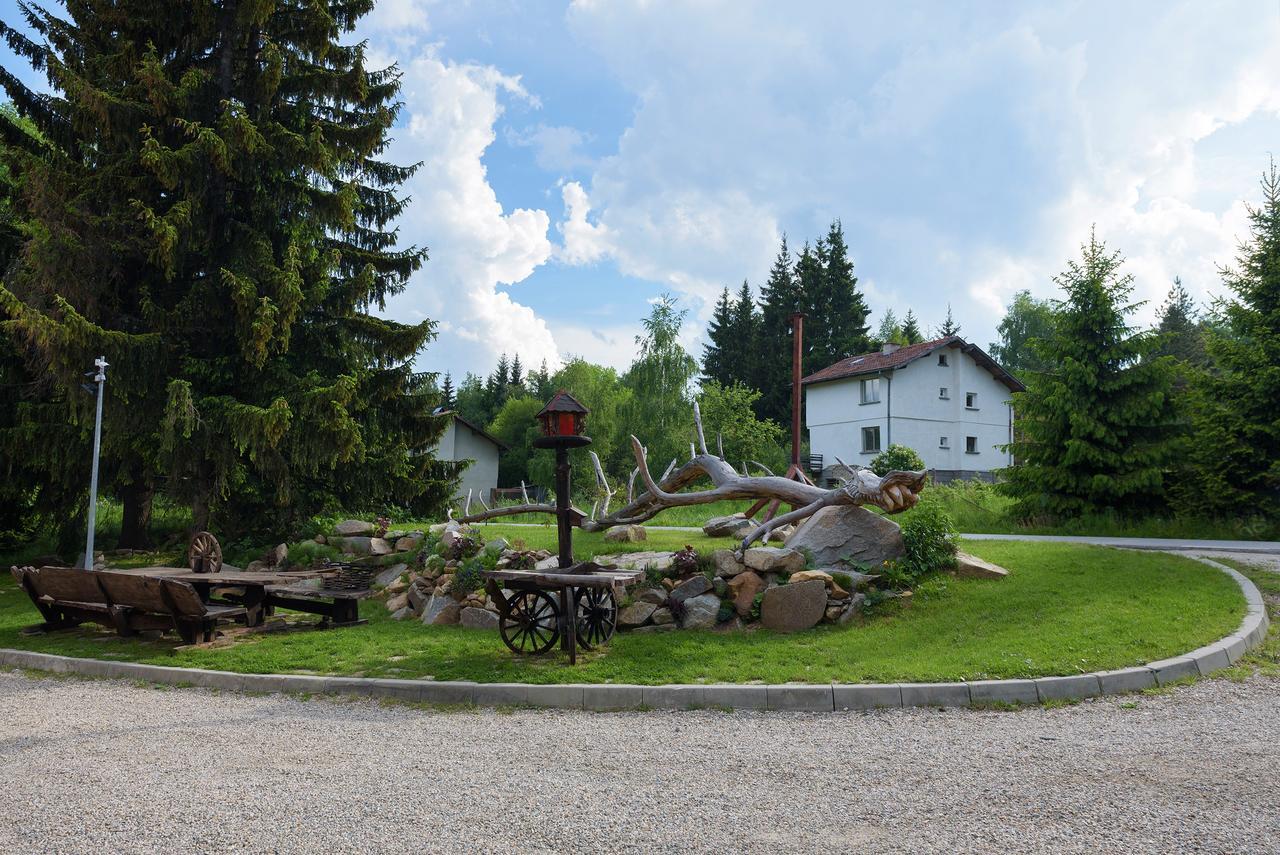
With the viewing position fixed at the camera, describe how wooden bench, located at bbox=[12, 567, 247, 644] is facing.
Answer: facing away from the viewer and to the right of the viewer

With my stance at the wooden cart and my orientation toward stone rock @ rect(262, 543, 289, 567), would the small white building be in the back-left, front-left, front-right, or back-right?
front-right

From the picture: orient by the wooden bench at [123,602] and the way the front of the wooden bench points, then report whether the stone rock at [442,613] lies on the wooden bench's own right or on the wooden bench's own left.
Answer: on the wooden bench's own right

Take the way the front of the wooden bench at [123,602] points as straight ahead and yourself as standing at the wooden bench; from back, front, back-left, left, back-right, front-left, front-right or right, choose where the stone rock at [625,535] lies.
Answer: front-right

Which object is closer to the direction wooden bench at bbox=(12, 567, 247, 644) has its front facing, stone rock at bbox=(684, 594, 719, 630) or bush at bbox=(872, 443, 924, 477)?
the bush

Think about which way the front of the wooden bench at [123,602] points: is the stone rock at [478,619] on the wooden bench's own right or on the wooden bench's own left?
on the wooden bench's own right

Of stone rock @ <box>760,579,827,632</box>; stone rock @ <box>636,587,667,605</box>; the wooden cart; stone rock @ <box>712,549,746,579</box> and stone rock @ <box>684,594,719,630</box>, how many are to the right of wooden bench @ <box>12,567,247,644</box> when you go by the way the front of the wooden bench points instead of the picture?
5

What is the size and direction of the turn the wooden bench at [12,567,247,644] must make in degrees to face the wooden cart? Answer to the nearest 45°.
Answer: approximately 90° to its right

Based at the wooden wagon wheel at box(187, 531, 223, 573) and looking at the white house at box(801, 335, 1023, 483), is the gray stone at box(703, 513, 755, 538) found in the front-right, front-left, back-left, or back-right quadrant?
front-right

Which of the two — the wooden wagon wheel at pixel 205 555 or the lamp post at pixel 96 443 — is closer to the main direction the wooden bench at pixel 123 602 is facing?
the wooden wagon wheel

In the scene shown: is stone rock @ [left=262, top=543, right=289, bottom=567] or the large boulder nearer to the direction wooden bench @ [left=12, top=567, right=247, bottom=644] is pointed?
the stone rock

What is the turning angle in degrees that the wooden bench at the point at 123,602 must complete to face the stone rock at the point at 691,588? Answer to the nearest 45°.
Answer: approximately 90° to its right

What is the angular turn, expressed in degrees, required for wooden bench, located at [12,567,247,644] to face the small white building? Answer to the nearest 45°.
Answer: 0° — it already faces it

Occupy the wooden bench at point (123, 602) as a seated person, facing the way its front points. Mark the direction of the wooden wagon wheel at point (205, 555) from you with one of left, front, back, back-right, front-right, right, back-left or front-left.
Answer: front

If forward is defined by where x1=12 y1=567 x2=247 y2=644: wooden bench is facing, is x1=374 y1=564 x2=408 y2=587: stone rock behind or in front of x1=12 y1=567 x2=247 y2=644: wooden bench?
in front

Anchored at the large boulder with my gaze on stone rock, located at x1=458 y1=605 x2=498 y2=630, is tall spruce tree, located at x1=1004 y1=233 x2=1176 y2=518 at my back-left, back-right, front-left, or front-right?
back-right

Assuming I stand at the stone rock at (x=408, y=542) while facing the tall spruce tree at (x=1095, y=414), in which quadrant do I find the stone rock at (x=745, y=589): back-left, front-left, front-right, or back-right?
front-right

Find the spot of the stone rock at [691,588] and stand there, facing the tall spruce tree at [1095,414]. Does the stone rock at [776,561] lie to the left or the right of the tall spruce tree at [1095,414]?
right

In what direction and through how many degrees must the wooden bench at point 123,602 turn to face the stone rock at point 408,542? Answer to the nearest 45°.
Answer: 0° — it already faces it
